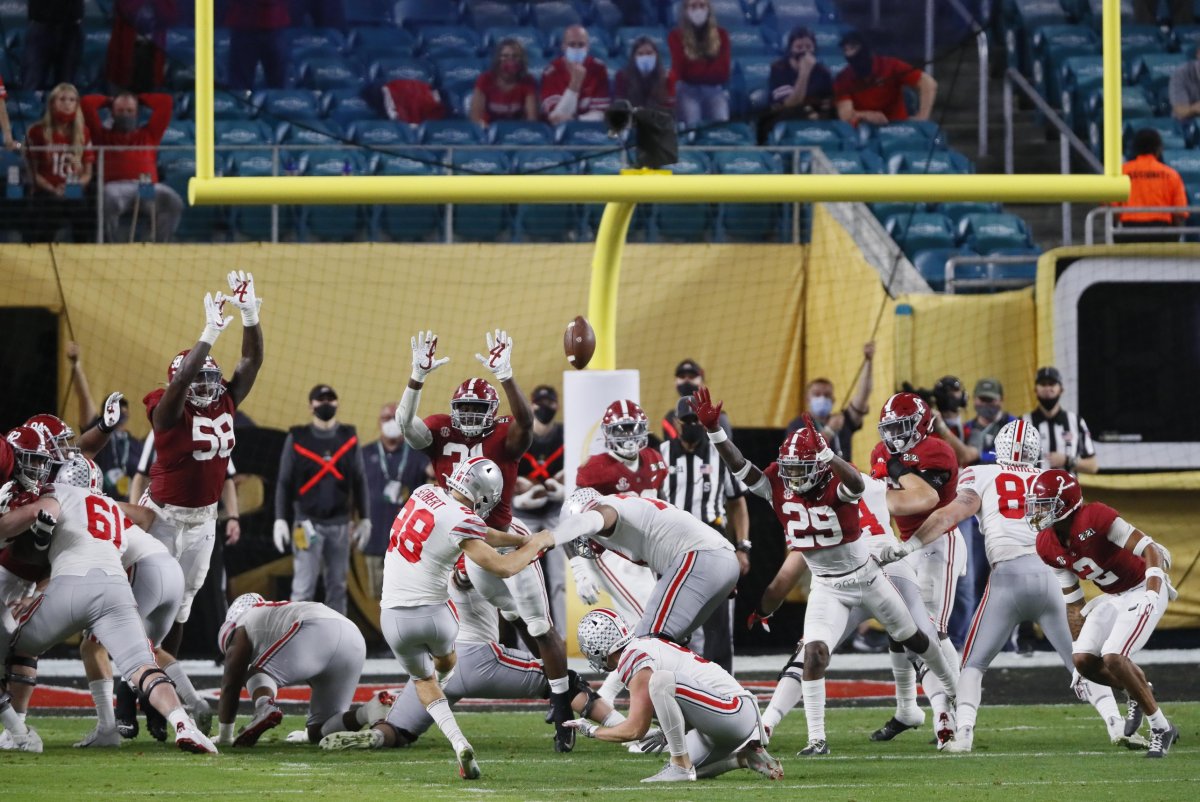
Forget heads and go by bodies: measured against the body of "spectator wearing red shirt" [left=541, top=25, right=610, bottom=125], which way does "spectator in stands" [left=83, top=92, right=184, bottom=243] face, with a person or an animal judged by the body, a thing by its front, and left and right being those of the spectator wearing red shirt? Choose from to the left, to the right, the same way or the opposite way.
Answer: the same way

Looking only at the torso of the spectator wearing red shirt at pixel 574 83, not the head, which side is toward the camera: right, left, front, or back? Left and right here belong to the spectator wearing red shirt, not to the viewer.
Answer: front

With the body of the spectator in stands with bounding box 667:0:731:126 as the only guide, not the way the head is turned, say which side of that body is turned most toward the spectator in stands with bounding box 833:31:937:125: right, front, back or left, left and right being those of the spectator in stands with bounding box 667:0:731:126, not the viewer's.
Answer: left

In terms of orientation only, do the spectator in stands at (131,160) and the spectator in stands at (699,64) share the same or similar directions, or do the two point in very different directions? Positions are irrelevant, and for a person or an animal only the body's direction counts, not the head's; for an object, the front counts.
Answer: same or similar directions

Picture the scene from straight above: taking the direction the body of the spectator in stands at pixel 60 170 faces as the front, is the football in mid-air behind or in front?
in front

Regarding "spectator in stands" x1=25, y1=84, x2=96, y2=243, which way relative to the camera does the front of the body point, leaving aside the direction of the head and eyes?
toward the camera

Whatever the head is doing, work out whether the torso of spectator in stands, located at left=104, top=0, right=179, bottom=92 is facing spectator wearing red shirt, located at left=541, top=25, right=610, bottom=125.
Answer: no

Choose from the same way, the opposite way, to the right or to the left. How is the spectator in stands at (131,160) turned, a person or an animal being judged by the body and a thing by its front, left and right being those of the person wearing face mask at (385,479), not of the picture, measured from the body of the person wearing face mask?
the same way

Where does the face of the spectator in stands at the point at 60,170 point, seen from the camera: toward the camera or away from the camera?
toward the camera

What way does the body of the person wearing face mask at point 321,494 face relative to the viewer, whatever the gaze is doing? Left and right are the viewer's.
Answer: facing the viewer

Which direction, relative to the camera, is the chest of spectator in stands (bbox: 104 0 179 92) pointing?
toward the camera

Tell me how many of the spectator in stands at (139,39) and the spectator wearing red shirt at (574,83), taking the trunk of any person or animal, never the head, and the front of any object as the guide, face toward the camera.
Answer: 2

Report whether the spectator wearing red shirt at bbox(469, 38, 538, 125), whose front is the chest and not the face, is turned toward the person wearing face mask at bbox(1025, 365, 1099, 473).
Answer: no

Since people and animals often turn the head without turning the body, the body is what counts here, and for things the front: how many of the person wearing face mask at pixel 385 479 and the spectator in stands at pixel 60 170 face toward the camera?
2

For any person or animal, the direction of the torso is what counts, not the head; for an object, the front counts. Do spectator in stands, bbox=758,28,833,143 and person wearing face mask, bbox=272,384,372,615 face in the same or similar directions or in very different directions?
same or similar directions
